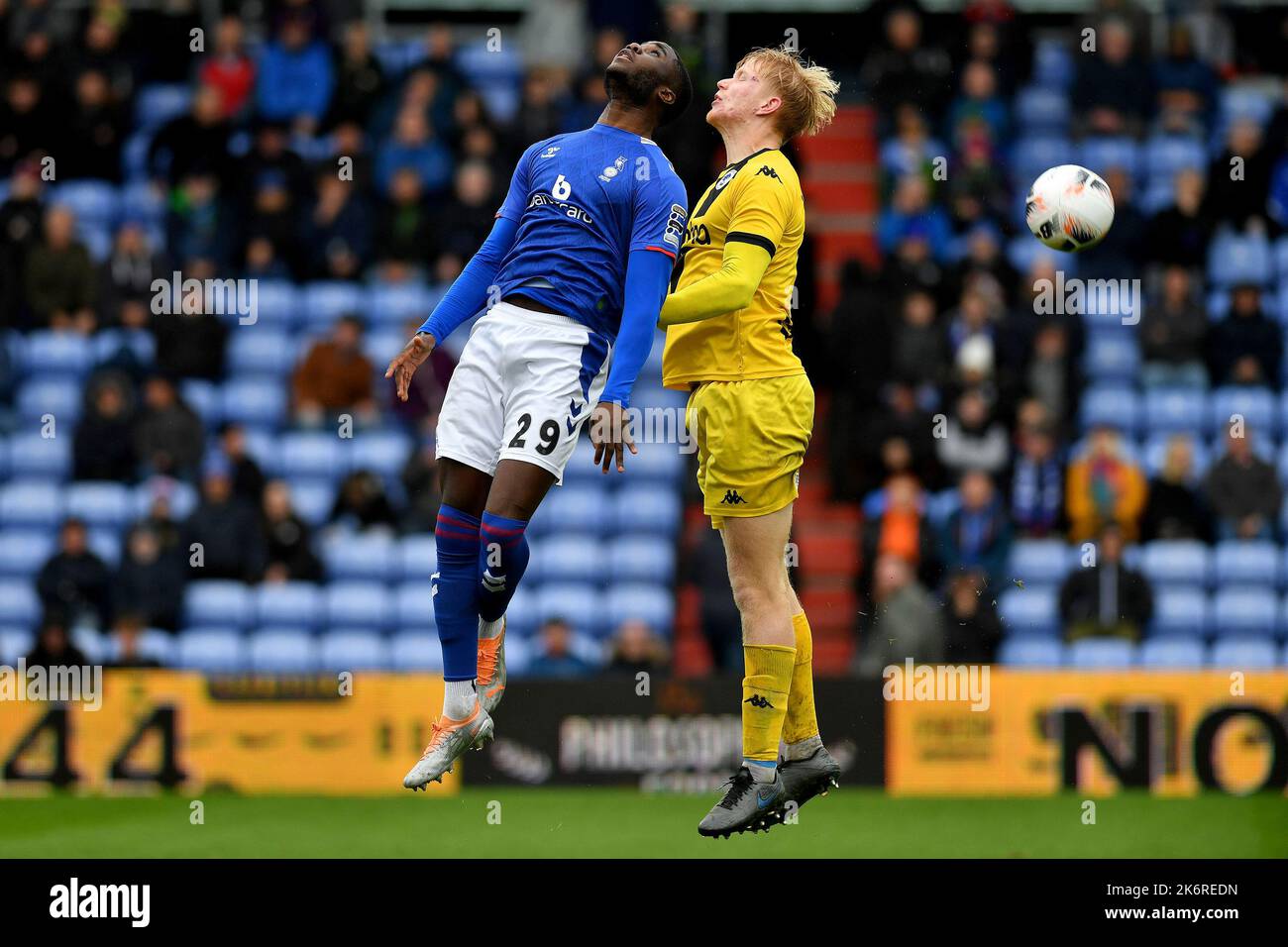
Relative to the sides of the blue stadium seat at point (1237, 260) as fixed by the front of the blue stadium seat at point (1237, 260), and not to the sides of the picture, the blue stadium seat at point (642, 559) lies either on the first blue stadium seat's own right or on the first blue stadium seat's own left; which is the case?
on the first blue stadium seat's own right

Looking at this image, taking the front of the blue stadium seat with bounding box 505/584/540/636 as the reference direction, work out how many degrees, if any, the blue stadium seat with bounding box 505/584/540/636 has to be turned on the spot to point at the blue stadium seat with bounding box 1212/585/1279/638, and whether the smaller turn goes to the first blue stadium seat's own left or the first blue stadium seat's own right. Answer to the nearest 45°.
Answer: approximately 90° to the first blue stadium seat's own left

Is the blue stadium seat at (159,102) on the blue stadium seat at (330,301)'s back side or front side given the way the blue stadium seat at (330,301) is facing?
on the back side

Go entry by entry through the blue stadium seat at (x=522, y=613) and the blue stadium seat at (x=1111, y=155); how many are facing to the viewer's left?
0

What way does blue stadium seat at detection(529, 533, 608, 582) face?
toward the camera

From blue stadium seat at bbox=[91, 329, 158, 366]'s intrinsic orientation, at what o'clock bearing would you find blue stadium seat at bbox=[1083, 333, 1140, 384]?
blue stadium seat at bbox=[1083, 333, 1140, 384] is roughly at 10 o'clock from blue stadium seat at bbox=[91, 329, 158, 366].

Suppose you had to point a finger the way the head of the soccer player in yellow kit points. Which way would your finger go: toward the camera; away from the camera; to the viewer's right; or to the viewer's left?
to the viewer's left

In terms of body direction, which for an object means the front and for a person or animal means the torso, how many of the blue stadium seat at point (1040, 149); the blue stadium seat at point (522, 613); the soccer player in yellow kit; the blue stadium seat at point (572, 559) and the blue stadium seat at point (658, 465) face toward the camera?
4

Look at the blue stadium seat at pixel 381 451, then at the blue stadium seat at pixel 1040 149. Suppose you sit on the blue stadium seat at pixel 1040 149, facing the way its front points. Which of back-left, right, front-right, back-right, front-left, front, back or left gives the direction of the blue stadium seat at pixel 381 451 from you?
right

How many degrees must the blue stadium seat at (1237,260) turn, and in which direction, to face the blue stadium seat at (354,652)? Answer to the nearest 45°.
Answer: approximately 90° to its right

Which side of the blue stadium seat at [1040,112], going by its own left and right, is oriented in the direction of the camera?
front

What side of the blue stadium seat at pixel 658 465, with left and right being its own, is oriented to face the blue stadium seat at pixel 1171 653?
left

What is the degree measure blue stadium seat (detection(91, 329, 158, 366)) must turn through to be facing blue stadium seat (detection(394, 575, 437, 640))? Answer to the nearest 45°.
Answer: approximately 45° to its left

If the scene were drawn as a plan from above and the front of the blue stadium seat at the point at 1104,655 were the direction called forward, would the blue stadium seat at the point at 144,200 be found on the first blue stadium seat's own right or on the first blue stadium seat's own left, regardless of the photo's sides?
on the first blue stadium seat's own right

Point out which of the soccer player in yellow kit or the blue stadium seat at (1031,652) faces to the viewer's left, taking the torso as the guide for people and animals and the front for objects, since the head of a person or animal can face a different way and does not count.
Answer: the soccer player in yellow kit
